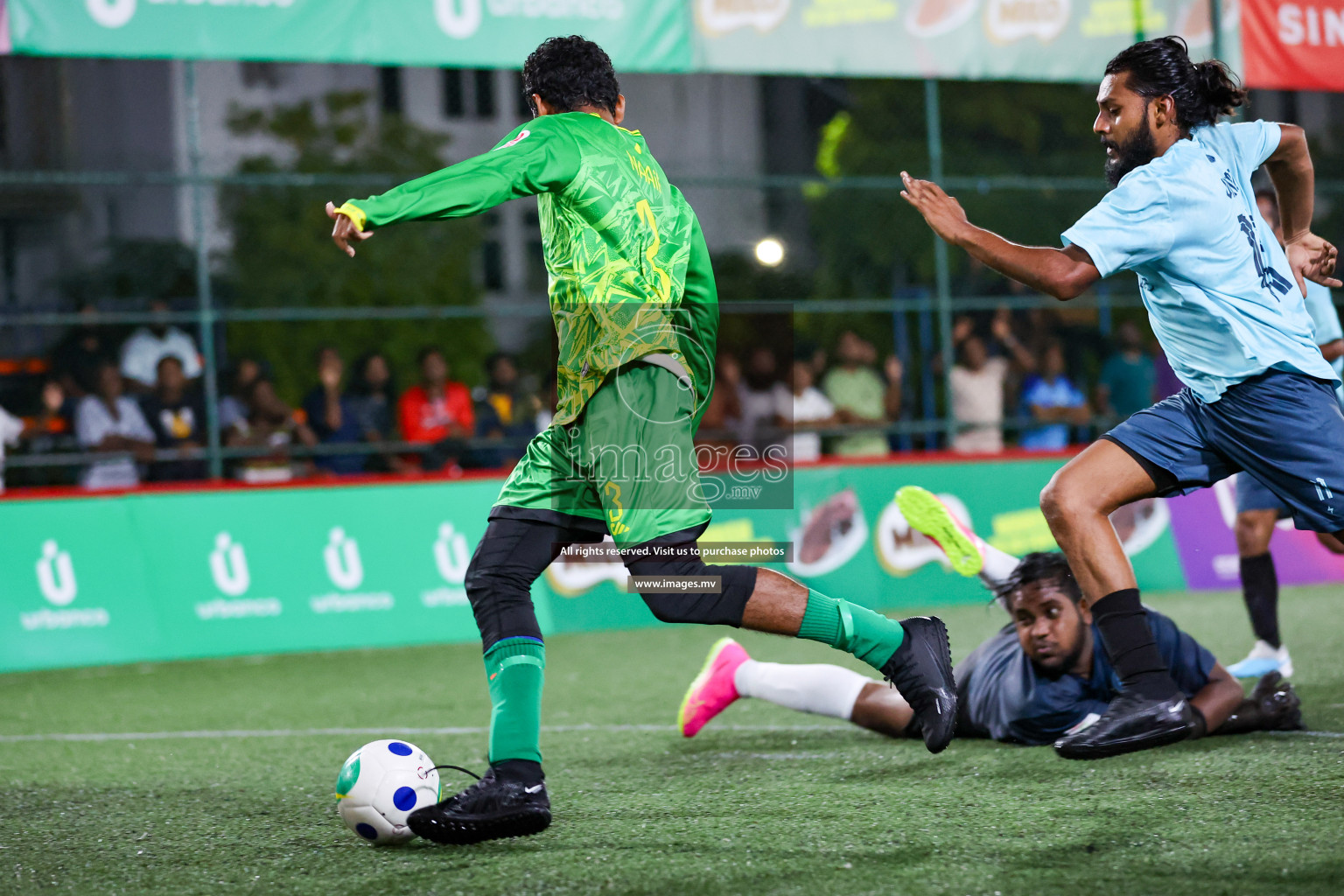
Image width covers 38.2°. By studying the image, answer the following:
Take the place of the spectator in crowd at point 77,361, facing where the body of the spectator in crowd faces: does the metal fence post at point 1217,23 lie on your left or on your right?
on your left

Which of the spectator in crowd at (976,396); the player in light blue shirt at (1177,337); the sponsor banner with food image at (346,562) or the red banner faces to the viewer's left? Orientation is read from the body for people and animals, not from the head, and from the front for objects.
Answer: the player in light blue shirt

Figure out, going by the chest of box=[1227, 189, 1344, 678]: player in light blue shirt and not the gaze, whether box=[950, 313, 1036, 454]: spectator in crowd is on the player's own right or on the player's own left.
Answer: on the player's own right

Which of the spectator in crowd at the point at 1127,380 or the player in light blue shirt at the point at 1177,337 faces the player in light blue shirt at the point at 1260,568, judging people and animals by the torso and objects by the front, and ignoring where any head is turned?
the spectator in crowd

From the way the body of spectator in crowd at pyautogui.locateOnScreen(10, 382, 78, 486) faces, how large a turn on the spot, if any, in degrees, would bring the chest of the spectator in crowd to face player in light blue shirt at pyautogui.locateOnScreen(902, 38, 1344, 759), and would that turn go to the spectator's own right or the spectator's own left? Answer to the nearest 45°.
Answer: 0° — they already face them
